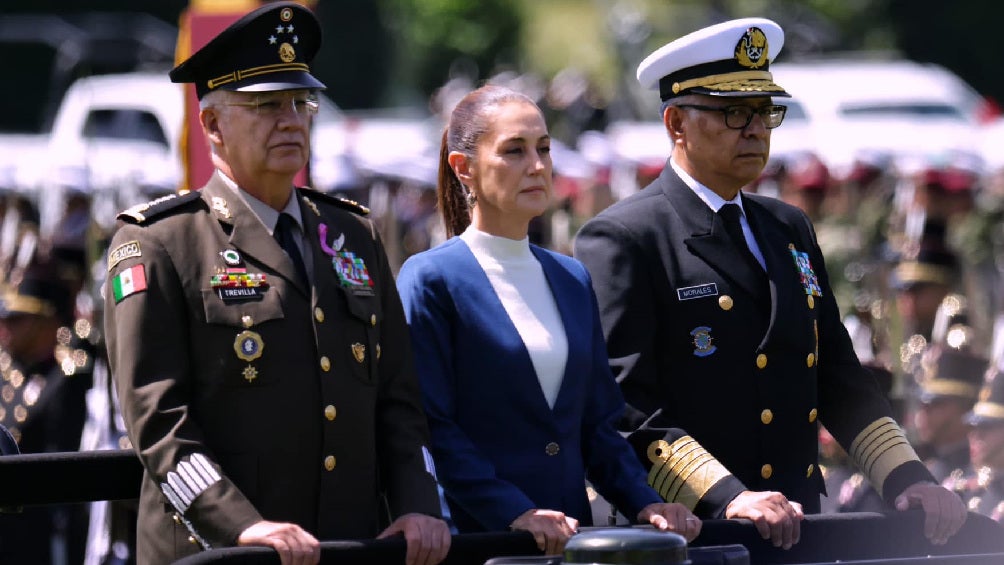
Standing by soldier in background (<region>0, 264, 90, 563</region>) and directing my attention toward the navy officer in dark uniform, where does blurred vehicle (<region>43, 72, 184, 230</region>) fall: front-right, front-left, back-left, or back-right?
back-left

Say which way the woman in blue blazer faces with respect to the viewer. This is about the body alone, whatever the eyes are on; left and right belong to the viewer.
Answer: facing the viewer and to the right of the viewer

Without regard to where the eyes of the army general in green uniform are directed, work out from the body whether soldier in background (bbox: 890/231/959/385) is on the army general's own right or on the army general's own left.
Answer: on the army general's own left
